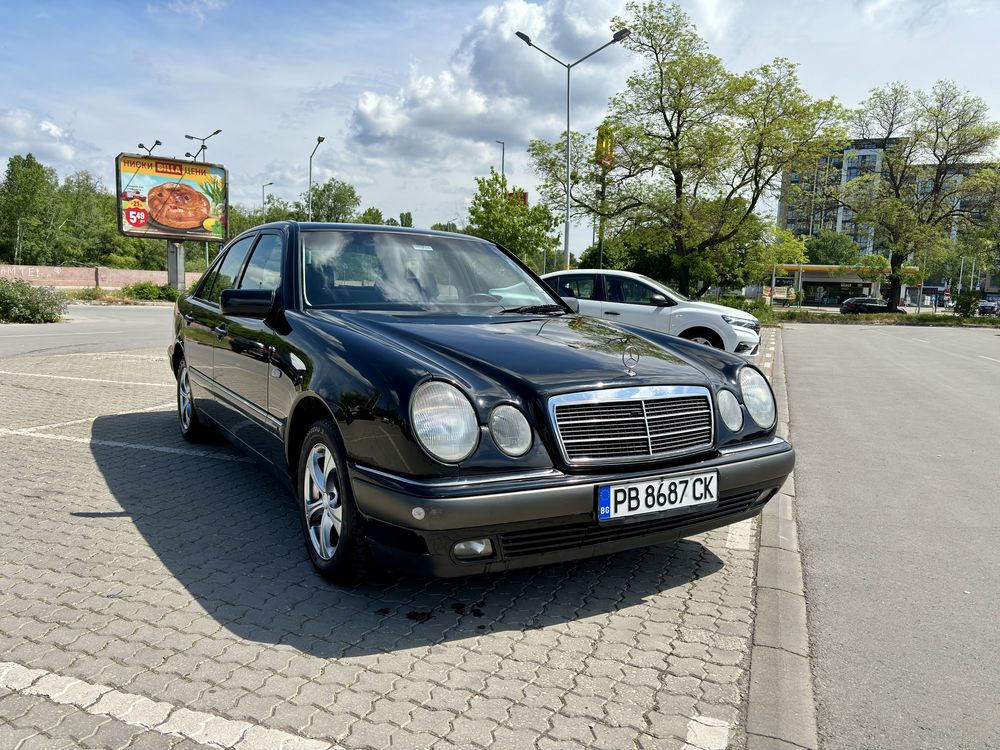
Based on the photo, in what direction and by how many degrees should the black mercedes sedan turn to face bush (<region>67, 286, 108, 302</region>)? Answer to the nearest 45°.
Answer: approximately 180°

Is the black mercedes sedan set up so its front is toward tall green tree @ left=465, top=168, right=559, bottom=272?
no

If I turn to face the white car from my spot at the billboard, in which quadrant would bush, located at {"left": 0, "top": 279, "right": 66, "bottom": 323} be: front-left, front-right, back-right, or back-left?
front-right

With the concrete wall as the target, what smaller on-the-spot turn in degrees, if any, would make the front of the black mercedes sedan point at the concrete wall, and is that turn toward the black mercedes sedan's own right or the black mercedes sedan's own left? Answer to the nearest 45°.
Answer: approximately 180°

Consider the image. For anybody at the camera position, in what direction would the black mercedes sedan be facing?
facing the viewer and to the right of the viewer

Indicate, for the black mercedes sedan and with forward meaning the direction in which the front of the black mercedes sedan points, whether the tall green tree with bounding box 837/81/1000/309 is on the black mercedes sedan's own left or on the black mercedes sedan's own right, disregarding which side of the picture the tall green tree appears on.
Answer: on the black mercedes sedan's own left

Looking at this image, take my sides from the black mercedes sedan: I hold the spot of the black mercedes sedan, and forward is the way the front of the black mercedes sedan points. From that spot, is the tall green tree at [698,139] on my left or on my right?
on my left

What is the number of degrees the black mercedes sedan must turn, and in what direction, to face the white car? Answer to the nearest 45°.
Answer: approximately 135° to its left

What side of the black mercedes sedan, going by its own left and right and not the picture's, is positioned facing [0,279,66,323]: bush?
back

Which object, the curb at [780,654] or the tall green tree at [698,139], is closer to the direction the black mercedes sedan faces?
the curb

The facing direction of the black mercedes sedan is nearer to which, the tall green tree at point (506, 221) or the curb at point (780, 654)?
the curb

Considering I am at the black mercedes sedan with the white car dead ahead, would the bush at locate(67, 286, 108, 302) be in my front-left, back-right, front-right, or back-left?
front-left

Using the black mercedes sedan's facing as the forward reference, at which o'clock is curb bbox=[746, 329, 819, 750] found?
The curb is roughly at 11 o'clock from the black mercedes sedan.

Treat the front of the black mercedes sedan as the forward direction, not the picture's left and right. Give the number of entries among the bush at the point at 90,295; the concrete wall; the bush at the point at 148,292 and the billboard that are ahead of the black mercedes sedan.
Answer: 0

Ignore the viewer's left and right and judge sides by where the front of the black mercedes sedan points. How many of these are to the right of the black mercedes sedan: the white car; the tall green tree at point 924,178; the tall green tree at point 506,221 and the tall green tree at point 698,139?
0

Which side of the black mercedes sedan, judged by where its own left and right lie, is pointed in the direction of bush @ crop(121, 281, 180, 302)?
back
